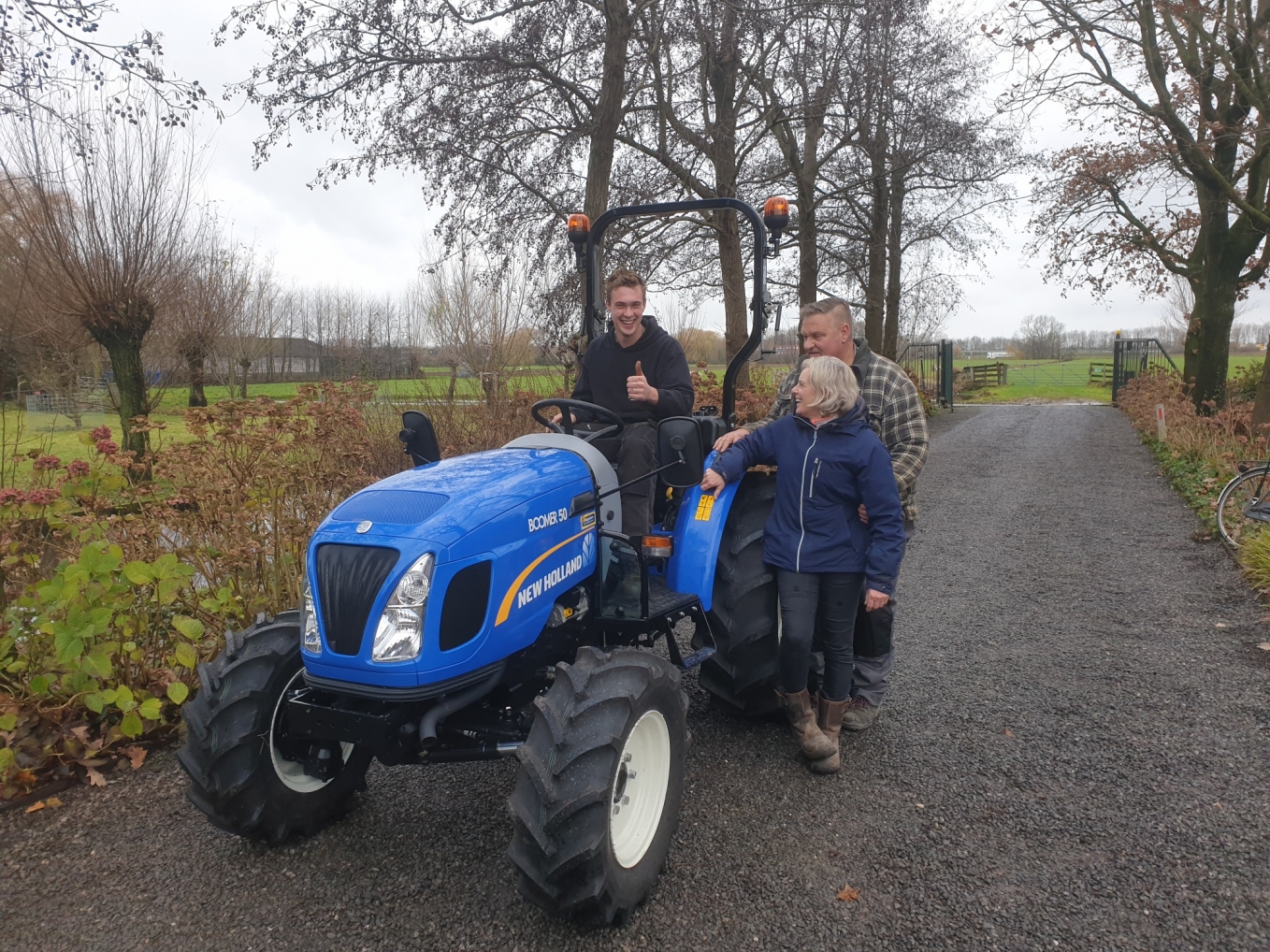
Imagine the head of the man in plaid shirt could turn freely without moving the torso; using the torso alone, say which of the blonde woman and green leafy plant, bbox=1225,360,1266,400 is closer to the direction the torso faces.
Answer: the blonde woman

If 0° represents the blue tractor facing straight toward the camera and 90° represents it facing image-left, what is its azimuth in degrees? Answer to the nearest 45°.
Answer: approximately 45°

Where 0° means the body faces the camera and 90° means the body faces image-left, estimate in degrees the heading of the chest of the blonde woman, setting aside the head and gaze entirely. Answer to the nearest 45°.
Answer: approximately 45°

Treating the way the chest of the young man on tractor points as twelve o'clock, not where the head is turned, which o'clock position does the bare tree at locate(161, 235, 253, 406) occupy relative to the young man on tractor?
The bare tree is roughly at 5 o'clock from the young man on tractor.

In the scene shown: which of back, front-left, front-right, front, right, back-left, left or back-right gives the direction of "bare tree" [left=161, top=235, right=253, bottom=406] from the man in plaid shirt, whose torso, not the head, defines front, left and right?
right

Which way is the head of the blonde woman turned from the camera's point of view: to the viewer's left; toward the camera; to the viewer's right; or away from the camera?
to the viewer's left

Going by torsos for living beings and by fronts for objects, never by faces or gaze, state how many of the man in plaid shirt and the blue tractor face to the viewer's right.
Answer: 0

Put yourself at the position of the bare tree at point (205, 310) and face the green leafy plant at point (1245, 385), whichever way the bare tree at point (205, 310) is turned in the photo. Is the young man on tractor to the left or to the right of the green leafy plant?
right

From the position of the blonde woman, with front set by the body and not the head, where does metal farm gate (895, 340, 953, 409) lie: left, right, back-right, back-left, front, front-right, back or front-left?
back-right

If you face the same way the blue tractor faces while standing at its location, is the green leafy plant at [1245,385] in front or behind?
behind

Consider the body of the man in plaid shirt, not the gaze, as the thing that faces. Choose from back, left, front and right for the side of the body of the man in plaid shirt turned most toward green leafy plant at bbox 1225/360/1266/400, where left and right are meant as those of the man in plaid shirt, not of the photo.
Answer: back

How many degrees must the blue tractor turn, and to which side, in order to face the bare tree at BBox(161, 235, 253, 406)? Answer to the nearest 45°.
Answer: approximately 135° to its right
